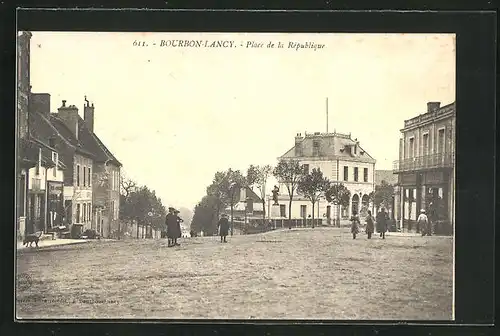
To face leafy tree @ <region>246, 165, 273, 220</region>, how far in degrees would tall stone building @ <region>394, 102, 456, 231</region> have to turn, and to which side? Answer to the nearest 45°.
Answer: approximately 45° to its right

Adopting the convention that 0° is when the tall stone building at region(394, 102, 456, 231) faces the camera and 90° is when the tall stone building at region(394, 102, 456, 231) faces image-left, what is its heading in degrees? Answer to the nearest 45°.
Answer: approximately 45°
